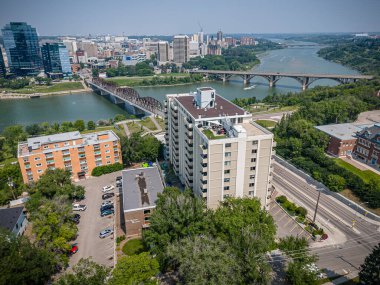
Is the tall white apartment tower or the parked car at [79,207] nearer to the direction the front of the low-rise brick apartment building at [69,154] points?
the parked car

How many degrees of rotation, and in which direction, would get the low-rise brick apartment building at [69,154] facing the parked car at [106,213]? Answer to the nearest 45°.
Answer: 0° — it already faces it

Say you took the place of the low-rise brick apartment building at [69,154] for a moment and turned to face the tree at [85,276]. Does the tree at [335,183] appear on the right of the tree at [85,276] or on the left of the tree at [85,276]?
left

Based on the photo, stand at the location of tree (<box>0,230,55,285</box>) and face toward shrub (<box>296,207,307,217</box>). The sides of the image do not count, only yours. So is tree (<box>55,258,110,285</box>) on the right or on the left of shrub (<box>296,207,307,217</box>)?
right

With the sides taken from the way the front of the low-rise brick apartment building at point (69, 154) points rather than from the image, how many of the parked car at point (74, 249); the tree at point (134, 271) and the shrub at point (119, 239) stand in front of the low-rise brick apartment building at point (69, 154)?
3

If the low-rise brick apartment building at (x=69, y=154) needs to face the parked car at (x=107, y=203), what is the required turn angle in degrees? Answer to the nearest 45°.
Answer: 0° — it already faces it

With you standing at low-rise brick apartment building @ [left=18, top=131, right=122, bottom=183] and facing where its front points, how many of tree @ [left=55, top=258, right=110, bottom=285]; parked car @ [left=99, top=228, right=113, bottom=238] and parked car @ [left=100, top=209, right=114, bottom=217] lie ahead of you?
3

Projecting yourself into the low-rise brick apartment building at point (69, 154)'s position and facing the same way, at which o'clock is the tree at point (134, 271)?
The tree is roughly at 12 o'clock from the low-rise brick apartment building.

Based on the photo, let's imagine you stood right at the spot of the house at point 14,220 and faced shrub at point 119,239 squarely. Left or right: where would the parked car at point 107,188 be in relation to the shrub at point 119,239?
left

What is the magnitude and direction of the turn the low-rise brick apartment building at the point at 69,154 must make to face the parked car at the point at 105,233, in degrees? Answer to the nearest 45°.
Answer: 0° — it already faces it

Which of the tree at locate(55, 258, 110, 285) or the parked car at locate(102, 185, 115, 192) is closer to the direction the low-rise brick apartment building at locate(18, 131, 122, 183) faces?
the tree

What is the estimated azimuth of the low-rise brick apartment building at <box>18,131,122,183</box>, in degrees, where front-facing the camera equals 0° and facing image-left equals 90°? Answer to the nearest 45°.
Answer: approximately 0°
